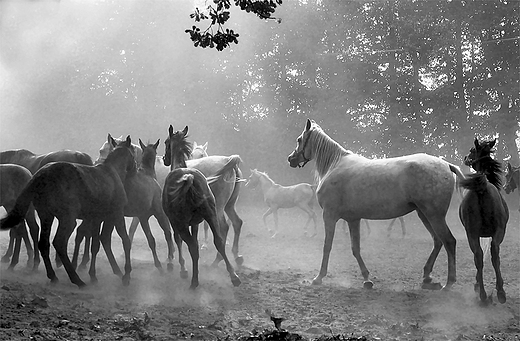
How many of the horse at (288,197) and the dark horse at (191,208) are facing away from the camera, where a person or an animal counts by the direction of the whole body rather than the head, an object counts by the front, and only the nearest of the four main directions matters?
1

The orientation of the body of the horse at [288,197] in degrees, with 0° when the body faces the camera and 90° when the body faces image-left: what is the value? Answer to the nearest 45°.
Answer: approximately 90°

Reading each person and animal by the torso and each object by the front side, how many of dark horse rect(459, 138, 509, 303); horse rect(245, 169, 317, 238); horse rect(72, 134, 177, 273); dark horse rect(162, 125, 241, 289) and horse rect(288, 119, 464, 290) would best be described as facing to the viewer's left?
2

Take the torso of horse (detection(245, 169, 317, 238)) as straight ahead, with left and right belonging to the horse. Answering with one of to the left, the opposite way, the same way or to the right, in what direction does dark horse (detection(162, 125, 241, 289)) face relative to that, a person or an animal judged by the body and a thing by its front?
to the right

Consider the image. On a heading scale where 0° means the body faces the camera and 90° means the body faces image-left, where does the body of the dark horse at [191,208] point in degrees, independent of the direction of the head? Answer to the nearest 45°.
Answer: approximately 180°

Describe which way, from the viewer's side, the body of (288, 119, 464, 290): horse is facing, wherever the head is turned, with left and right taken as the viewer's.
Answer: facing to the left of the viewer

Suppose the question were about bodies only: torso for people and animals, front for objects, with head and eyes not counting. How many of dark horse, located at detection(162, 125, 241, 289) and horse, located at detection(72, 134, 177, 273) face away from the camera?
1
